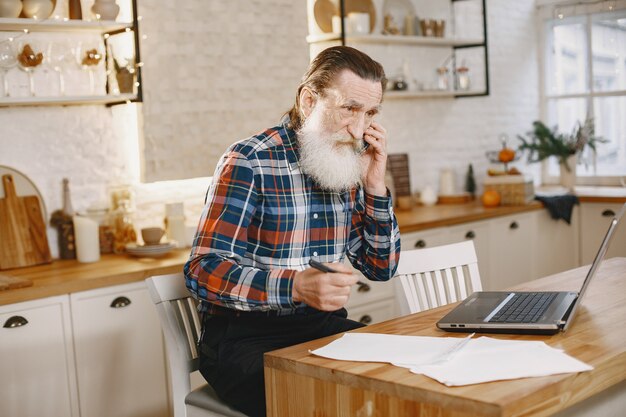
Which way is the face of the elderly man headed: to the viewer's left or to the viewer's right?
to the viewer's right

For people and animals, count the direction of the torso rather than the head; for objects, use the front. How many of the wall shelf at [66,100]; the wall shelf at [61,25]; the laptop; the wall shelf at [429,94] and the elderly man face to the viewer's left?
1

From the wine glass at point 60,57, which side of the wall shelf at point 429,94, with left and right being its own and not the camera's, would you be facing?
right

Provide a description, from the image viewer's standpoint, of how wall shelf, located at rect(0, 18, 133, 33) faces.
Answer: facing the viewer

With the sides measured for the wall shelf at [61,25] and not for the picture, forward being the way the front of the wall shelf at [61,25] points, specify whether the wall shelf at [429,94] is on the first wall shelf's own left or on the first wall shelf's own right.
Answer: on the first wall shelf's own left

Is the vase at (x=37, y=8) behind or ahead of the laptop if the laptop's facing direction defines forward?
ahead

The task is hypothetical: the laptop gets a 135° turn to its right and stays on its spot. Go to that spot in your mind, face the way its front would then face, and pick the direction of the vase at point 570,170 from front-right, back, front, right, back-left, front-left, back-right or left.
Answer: front-left

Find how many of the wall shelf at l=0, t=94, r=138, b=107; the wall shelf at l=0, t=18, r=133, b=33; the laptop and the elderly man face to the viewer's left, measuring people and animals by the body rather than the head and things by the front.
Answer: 1

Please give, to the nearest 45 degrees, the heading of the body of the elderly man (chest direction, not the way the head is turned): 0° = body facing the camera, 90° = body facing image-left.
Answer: approximately 315°

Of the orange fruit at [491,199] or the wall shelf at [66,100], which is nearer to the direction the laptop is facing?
the wall shelf

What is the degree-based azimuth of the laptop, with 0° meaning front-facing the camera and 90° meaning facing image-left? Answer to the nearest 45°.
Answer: approximately 90°

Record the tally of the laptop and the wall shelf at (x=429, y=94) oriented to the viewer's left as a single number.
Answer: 1

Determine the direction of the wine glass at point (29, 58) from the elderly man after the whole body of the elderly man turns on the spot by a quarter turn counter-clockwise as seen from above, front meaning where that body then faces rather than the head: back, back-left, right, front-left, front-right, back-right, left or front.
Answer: left

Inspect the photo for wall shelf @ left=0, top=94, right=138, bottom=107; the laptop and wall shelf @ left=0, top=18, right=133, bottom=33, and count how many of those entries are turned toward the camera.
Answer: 2
